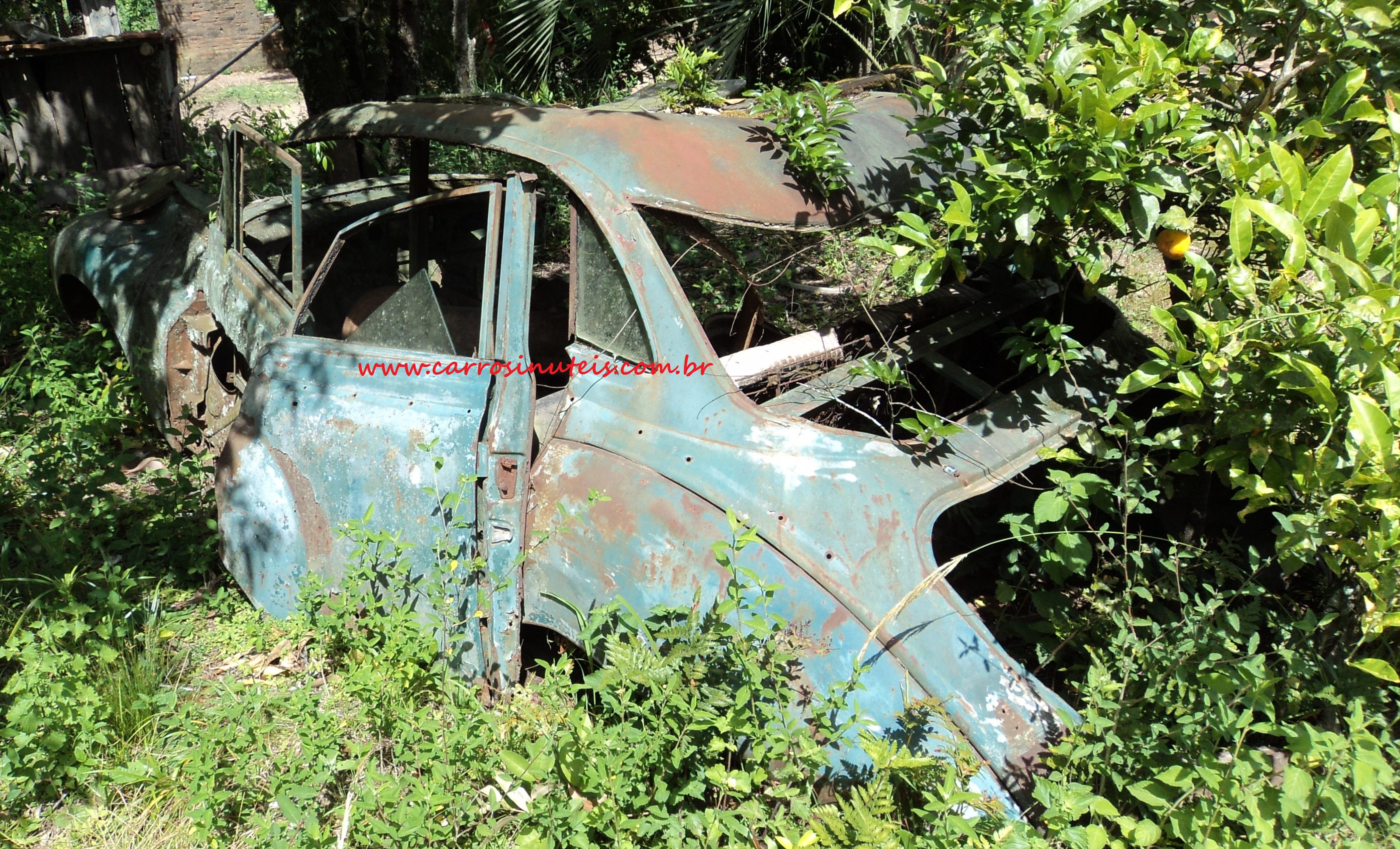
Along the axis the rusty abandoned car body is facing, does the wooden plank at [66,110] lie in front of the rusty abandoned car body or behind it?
in front

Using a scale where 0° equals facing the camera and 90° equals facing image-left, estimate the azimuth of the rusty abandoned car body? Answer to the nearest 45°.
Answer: approximately 135°

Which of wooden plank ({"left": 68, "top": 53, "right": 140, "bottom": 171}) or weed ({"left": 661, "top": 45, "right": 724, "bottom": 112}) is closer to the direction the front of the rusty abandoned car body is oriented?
the wooden plank

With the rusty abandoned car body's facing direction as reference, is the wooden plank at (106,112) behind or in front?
in front

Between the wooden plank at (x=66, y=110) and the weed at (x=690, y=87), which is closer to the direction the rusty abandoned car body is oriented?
the wooden plank

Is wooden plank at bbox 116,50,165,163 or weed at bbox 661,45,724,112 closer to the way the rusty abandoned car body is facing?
the wooden plank

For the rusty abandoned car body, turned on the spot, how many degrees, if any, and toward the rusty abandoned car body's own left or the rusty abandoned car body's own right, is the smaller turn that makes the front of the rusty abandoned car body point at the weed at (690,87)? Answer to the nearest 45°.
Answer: approximately 45° to the rusty abandoned car body's own right

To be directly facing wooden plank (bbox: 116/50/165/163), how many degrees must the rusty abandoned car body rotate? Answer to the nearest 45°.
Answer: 0° — it already faces it

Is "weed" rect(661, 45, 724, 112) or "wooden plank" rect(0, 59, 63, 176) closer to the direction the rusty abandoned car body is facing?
the wooden plank
